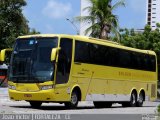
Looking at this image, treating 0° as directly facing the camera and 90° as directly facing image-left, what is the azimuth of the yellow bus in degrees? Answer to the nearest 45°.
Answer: approximately 45°

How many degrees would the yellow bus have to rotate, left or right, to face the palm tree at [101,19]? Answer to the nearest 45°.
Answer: approximately 135° to its right
